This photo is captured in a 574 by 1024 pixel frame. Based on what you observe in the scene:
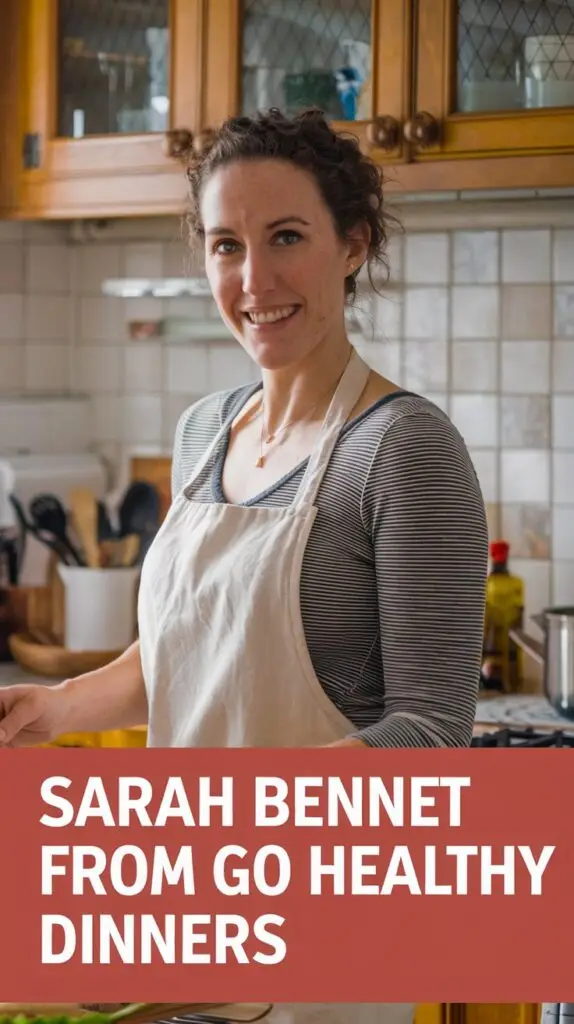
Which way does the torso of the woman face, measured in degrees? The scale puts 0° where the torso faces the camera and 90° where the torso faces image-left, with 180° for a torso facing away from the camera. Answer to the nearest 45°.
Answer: approximately 45°

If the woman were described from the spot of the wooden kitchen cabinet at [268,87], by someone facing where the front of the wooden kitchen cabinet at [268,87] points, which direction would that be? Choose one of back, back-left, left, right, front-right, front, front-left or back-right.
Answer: front

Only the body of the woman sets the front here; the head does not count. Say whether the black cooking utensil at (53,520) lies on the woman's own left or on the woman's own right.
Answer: on the woman's own right

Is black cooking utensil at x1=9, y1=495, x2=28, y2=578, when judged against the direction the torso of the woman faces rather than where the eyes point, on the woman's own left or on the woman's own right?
on the woman's own right

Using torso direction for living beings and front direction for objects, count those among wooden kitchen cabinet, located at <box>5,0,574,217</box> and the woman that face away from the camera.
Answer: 0

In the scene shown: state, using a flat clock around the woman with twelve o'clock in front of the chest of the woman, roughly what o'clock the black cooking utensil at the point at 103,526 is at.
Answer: The black cooking utensil is roughly at 4 o'clock from the woman.

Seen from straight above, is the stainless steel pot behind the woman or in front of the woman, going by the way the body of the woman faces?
behind

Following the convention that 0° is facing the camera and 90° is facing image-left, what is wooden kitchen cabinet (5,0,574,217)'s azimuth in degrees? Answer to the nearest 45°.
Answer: approximately 0°

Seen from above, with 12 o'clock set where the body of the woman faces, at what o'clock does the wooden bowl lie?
The wooden bowl is roughly at 4 o'clock from the woman.
